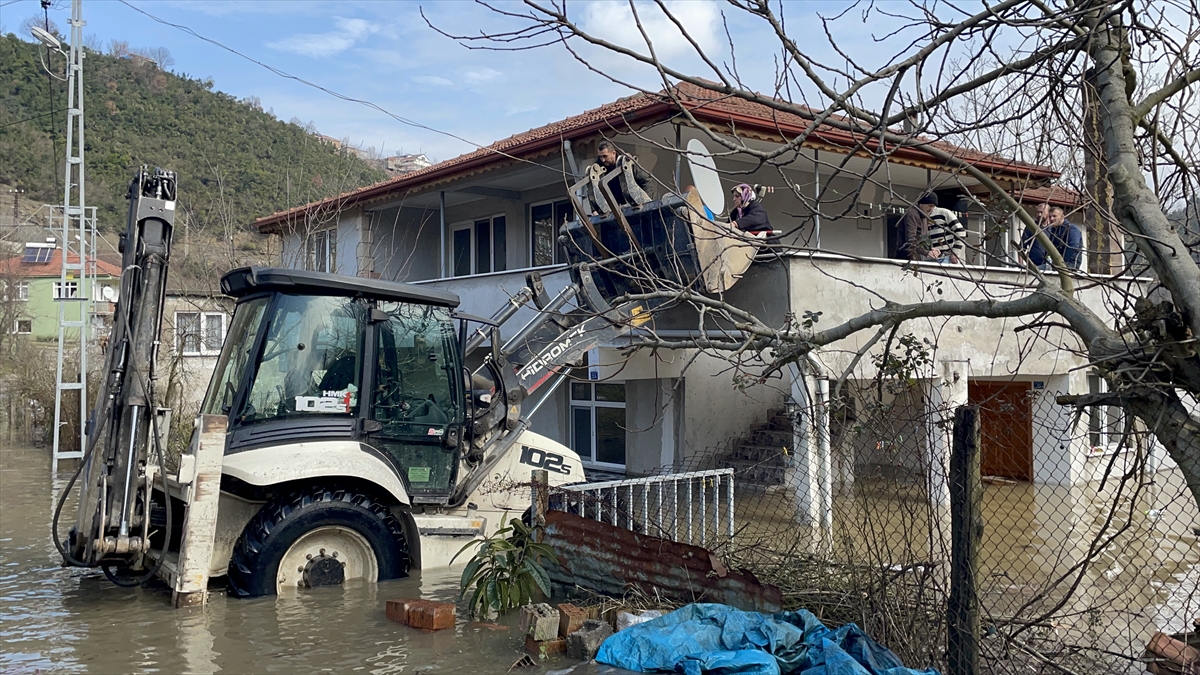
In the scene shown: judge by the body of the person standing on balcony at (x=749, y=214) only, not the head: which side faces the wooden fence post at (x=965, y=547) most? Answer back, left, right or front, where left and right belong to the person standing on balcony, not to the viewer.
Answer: left

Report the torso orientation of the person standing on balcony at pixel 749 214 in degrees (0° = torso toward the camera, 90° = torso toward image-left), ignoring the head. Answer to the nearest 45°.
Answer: approximately 90°

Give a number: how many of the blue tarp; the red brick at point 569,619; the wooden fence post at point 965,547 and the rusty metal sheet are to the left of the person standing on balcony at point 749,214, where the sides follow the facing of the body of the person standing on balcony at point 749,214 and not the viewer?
4

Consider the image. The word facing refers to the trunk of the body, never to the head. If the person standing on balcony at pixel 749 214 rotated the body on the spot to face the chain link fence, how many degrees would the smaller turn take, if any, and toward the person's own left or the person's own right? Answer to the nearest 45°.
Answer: approximately 90° to the person's own left

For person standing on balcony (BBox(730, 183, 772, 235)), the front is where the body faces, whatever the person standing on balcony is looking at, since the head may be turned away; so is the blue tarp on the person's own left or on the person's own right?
on the person's own left
